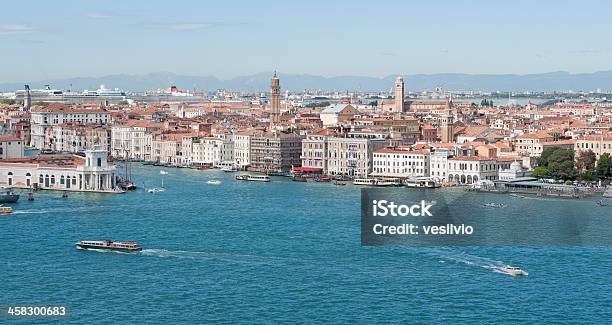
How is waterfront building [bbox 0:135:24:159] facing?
toward the camera

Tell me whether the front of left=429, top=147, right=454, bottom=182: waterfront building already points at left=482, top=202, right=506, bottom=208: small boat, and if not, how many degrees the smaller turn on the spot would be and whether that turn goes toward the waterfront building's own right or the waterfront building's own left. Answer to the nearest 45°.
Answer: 0° — it already faces it

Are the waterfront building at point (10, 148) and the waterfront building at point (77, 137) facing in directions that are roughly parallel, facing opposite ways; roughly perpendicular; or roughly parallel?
roughly parallel

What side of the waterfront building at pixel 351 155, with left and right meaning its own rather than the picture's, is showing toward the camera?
front

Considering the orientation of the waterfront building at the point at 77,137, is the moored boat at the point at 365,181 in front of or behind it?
in front

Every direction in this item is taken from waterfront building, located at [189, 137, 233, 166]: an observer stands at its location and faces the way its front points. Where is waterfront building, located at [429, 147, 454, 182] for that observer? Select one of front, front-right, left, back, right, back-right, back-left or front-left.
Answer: front-left

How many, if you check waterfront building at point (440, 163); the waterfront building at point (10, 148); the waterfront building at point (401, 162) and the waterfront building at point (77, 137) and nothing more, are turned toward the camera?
4

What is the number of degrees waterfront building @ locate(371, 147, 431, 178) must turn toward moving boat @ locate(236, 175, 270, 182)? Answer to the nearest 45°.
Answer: approximately 90° to its right

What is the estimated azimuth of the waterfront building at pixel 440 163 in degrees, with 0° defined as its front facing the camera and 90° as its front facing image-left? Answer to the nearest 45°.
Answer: approximately 0°

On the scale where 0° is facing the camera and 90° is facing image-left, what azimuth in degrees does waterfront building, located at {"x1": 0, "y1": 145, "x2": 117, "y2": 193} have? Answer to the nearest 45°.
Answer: approximately 315°

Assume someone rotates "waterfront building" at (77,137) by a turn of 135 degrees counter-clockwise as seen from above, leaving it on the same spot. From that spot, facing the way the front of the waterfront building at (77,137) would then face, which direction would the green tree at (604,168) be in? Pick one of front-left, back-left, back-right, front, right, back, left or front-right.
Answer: right

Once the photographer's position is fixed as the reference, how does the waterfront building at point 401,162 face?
facing the viewer

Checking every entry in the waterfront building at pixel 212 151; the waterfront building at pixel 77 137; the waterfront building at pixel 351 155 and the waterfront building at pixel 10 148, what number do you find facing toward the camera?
4
